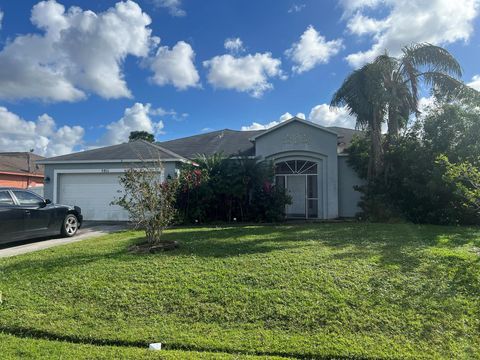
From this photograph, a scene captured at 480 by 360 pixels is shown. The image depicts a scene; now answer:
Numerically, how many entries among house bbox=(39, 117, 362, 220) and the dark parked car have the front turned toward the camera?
1

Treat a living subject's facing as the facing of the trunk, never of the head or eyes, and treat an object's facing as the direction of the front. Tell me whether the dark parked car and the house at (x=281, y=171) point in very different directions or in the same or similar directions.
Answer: very different directions

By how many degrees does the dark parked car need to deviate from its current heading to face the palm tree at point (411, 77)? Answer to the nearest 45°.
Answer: approximately 45° to its right

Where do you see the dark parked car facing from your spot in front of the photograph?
facing away from the viewer and to the right of the viewer

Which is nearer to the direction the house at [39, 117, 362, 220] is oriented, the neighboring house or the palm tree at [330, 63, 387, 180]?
the palm tree

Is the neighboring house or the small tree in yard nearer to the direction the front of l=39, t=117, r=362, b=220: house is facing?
the small tree in yard

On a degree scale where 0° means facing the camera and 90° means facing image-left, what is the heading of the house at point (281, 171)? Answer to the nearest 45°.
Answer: approximately 0°

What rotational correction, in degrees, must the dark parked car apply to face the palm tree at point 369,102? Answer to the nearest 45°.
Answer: approximately 45° to its right

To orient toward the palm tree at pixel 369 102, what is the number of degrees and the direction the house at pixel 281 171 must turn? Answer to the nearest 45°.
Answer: approximately 45° to its left

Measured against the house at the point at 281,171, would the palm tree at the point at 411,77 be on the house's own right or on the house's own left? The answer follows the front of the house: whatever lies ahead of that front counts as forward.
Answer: on the house's own left

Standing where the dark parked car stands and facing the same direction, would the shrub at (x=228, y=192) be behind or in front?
in front
